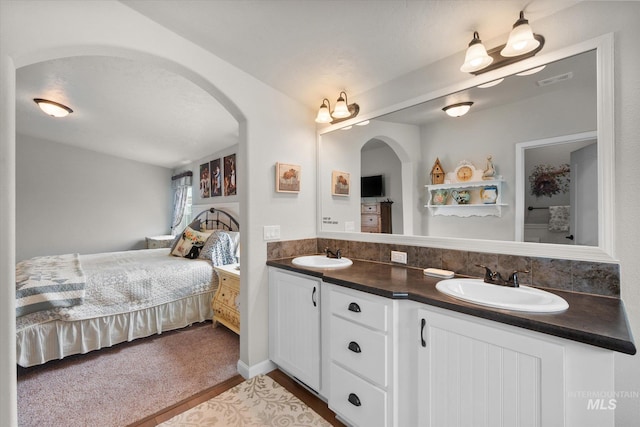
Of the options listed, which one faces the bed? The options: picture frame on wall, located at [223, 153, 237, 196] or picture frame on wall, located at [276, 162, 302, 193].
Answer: picture frame on wall, located at [223, 153, 237, 196]

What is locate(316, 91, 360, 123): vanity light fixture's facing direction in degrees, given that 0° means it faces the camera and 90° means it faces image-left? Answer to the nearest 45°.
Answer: approximately 45°
